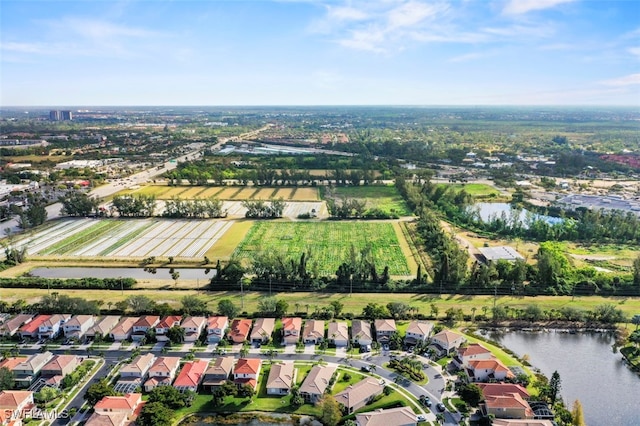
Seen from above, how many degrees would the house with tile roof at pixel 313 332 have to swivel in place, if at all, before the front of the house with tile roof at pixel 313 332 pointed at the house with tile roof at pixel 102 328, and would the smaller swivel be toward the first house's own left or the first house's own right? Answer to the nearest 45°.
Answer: approximately 90° to the first house's own right

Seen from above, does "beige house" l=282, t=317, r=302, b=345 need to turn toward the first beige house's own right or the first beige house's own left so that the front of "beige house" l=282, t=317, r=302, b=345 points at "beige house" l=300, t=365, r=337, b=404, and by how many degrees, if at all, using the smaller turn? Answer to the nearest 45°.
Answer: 0° — it already faces it

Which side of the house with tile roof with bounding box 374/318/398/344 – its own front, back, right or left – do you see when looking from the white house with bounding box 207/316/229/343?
right

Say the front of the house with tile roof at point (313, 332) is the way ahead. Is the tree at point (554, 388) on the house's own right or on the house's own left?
on the house's own left

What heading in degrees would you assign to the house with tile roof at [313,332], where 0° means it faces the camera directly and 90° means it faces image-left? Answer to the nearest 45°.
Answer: approximately 0°

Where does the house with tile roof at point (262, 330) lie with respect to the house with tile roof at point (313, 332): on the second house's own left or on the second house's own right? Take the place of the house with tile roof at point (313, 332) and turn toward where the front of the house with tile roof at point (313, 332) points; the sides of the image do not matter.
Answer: on the second house's own right

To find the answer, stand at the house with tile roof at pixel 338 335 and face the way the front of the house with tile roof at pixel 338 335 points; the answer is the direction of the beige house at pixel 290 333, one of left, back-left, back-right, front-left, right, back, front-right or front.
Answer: right

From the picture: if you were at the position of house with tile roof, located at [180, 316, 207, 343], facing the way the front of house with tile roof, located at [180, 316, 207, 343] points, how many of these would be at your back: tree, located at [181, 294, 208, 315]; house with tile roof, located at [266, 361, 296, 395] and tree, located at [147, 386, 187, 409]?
1

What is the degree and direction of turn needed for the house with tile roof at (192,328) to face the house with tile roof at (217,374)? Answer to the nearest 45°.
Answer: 0° — it already faces it
